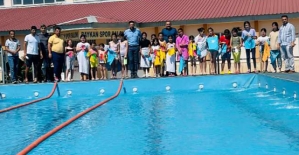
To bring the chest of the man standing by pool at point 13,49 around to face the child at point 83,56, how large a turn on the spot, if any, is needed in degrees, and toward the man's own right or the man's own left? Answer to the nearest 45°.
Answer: approximately 90° to the man's own left

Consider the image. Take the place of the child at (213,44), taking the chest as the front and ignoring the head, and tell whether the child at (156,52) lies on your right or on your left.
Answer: on your right

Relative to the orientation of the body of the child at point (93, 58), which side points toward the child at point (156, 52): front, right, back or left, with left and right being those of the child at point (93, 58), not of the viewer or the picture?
left

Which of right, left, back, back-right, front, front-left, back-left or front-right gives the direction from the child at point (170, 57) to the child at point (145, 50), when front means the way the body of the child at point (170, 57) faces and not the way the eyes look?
right

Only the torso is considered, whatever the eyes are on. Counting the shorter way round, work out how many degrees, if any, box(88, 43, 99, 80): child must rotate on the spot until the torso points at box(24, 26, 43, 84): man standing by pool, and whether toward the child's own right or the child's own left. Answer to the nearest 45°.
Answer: approximately 45° to the child's own right

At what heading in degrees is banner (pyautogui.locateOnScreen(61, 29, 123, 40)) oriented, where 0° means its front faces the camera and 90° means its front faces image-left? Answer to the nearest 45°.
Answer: approximately 0°

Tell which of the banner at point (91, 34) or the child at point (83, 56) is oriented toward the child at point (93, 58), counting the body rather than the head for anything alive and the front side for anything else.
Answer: the banner
